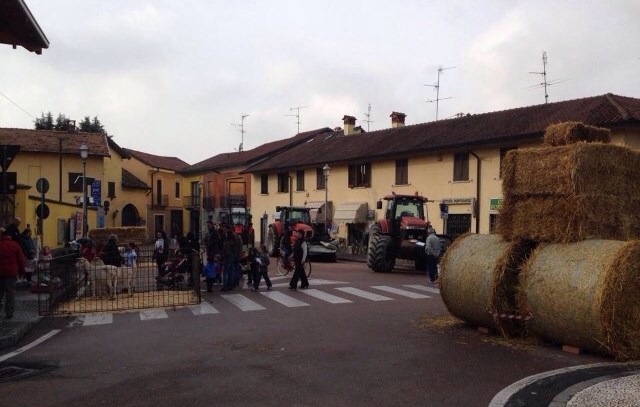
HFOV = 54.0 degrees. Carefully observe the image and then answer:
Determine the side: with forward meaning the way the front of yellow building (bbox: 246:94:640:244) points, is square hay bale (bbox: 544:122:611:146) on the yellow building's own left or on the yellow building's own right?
on the yellow building's own left

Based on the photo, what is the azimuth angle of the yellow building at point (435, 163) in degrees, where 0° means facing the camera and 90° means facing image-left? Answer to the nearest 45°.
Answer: approximately 45°

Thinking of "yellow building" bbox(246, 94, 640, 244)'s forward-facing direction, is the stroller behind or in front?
in front

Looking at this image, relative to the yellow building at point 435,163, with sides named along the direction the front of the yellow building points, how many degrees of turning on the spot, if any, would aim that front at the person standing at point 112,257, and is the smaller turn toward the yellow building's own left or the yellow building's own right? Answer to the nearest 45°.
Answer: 0° — it already faces them

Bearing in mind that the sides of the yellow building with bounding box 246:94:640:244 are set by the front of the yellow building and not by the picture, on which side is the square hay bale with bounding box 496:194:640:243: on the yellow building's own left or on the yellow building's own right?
on the yellow building's own left

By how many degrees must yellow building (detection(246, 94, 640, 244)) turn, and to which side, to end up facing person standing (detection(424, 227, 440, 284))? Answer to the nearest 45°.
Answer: approximately 45° to its left

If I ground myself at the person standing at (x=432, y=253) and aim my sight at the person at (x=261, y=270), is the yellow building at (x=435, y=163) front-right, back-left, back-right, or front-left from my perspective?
back-right
